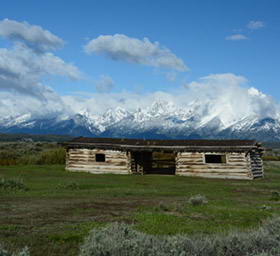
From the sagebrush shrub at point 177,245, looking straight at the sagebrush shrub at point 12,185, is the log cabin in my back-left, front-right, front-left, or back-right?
front-right

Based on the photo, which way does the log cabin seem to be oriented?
toward the camera

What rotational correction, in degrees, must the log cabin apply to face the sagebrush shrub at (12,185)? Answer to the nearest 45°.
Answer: approximately 45° to its right

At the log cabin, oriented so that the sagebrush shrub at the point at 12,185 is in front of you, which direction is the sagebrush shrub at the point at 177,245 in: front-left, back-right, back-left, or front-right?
front-left

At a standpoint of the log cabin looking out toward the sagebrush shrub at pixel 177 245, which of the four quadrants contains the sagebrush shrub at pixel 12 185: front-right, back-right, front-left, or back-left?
front-right

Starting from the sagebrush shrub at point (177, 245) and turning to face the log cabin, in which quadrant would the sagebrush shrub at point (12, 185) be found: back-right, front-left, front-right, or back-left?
front-left

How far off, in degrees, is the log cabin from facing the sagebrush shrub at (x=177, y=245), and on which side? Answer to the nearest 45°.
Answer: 0° — it already faces it
